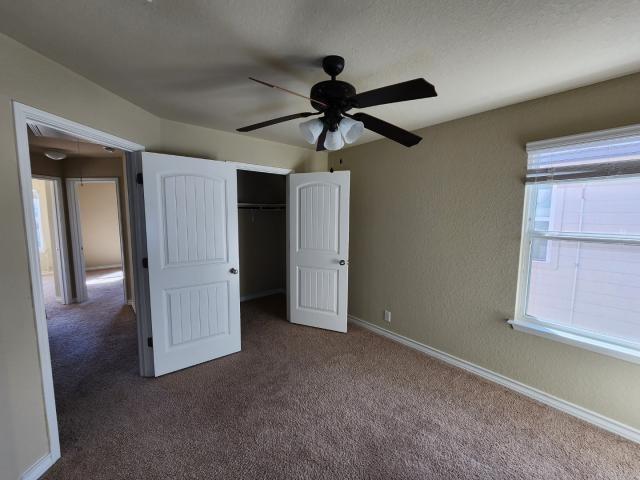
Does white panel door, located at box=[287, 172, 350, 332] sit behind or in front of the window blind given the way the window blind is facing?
in front

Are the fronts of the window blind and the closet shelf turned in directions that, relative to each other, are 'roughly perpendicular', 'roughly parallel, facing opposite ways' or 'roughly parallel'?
roughly perpendicular

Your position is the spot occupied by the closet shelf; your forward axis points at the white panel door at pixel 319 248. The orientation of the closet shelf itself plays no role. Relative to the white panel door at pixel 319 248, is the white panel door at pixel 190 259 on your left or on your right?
right

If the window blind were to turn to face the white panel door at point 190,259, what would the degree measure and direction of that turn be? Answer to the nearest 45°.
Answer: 0° — it already faces it

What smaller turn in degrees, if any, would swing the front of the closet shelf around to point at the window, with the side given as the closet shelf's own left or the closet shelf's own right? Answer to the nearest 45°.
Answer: approximately 45° to the closet shelf's own left

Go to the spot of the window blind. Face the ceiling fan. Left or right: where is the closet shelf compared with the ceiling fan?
right

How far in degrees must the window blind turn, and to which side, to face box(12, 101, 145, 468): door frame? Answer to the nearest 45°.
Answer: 0° — it already faces it

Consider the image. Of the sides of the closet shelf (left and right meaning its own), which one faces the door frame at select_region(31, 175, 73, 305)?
right

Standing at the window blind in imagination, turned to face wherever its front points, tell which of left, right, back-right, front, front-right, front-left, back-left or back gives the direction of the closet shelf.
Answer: front-right

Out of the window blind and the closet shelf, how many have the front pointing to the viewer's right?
0

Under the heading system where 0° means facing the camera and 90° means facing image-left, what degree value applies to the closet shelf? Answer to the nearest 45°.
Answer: approximately 0°

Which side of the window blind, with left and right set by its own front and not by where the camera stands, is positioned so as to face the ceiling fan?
front

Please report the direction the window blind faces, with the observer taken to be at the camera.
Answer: facing the viewer and to the left of the viewer

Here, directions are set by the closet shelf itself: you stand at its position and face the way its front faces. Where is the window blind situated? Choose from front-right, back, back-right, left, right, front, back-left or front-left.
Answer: front-left

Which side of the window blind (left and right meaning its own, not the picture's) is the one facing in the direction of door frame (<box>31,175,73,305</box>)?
front
